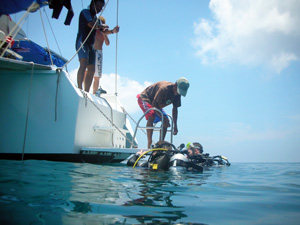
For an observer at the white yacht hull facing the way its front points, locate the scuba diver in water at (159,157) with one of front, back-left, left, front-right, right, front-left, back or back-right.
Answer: back

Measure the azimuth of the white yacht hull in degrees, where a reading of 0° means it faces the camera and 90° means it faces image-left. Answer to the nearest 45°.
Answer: approximately 135°
